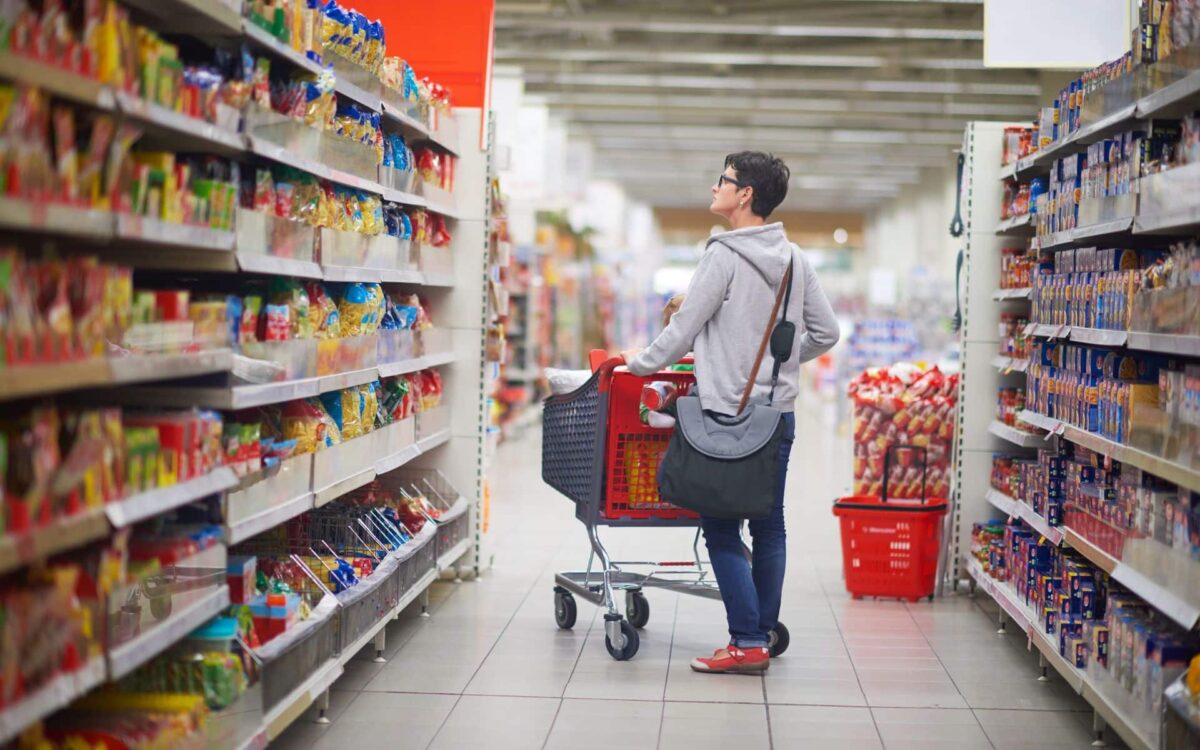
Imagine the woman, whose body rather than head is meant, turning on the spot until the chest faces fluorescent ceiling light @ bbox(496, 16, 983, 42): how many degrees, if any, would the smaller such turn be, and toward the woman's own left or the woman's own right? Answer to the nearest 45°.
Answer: approximately 45° to the woman's own right

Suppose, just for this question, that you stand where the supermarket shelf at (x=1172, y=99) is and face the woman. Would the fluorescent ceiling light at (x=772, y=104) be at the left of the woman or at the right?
right

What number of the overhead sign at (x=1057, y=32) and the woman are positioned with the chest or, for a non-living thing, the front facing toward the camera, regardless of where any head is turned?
1

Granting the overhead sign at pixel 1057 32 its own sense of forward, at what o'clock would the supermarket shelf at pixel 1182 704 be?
The supermarket shelf is roughly at 12 o'clock from the overhead sign.

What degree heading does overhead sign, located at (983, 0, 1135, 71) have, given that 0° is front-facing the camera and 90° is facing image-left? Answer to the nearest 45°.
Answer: approximately 0°

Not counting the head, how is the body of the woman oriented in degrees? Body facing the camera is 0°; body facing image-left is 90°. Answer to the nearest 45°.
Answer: approximately 135°

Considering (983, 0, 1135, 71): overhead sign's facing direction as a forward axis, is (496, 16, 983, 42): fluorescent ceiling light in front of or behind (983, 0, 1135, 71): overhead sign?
behind

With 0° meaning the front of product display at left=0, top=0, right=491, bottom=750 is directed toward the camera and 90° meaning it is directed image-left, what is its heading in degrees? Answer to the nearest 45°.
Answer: approximately 315°

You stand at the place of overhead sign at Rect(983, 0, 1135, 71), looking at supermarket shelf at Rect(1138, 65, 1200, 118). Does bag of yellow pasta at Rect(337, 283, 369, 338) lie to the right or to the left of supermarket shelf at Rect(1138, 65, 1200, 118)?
right

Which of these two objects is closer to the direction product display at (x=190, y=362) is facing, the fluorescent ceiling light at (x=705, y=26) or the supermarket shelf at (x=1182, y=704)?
the supermarket shelf

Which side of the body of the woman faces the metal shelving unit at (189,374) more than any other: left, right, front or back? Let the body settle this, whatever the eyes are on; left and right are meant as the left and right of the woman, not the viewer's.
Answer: left

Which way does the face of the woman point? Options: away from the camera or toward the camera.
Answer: away from the camera
